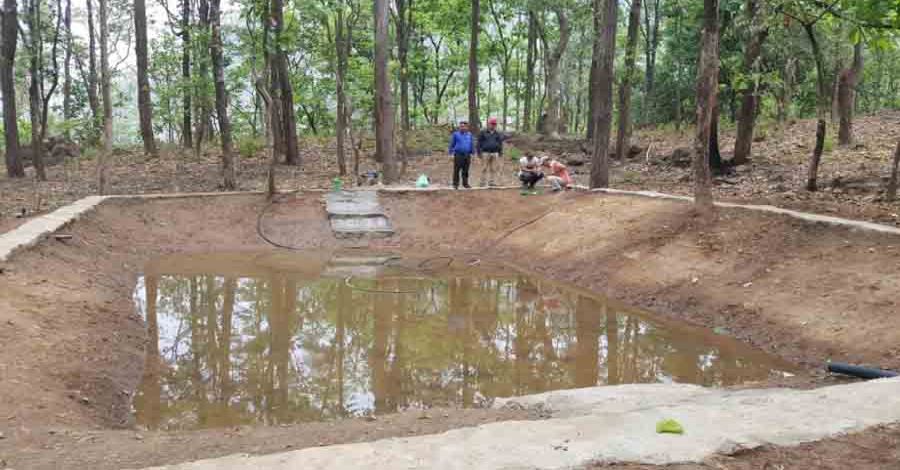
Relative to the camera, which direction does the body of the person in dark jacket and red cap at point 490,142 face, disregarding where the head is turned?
toward the camera

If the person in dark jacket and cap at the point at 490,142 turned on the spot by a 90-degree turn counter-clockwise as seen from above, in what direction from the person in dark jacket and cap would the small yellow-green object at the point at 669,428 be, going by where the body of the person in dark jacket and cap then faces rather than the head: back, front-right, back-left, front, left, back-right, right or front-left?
right

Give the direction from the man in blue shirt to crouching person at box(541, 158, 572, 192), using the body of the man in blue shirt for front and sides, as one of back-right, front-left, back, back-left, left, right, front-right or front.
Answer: left

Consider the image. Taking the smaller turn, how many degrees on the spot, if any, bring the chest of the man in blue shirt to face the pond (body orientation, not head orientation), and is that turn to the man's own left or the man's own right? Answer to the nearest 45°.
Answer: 0° — they already face it

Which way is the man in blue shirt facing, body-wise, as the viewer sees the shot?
toward the camera

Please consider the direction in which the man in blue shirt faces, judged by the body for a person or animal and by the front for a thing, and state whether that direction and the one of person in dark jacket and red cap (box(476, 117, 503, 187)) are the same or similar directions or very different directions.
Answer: same or similar directions

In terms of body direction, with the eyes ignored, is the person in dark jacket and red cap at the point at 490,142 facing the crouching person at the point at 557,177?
no

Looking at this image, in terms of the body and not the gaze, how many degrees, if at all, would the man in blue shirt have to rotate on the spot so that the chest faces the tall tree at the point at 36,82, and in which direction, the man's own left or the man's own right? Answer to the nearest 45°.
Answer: approximately 90° to the man's own right

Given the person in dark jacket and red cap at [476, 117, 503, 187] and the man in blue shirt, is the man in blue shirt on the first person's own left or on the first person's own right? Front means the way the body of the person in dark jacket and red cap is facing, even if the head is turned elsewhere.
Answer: on the first person's own right

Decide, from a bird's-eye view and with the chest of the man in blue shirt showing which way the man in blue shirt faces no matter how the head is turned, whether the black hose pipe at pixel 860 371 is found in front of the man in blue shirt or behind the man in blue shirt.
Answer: in front

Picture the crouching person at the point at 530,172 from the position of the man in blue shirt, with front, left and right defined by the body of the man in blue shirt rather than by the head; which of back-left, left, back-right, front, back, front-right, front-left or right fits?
left

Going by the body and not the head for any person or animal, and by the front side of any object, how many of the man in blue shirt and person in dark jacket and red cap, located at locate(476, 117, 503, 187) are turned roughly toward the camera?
2

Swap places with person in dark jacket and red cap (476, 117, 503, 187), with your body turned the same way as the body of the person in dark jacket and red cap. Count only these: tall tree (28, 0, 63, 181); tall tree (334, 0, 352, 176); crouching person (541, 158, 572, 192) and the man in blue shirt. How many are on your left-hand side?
1

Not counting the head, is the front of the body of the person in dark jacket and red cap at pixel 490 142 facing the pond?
yes
